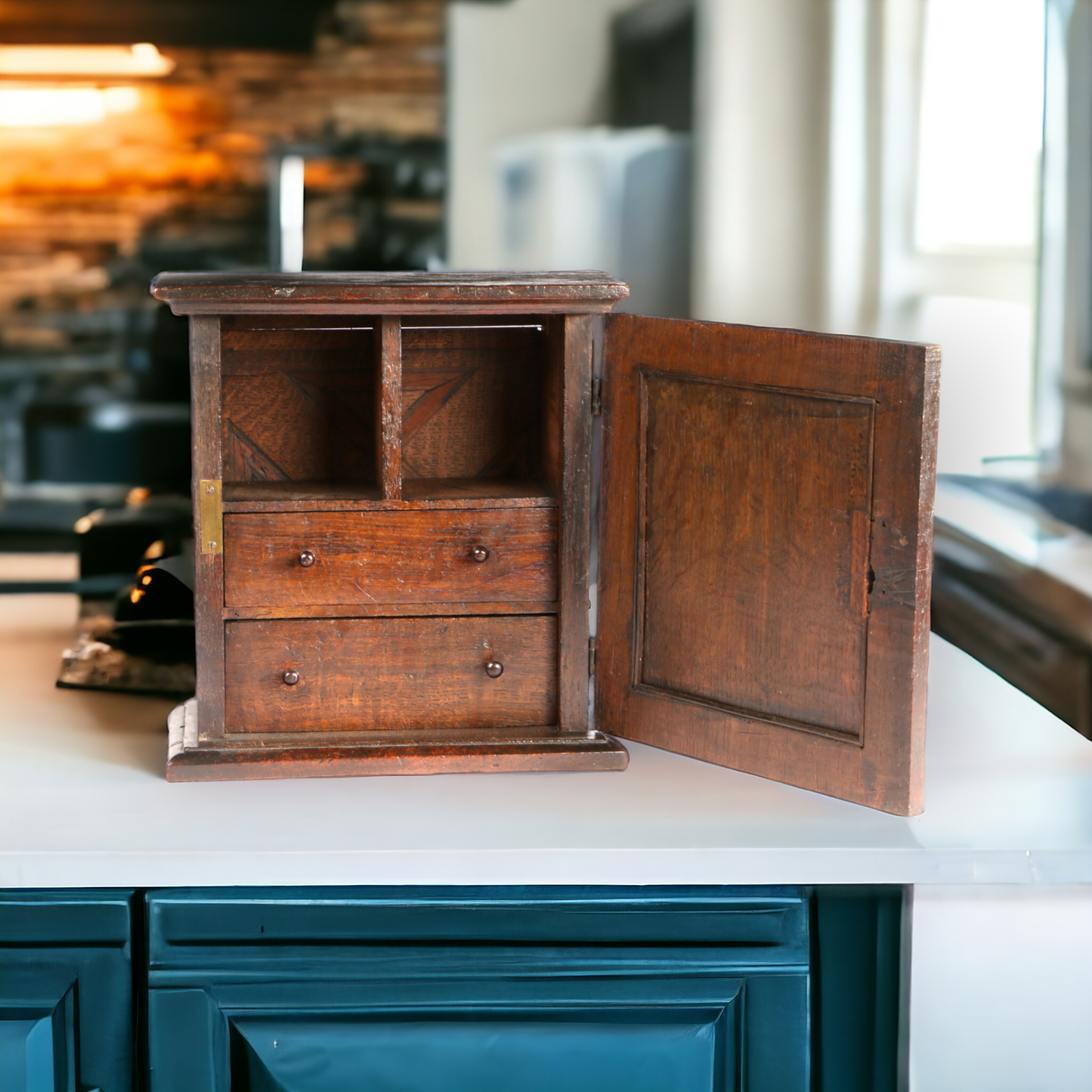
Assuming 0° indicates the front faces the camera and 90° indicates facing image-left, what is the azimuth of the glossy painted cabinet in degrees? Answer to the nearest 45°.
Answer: approximately 0°

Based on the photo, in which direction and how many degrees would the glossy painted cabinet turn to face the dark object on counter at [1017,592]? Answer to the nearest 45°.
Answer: approximately 135° to its left

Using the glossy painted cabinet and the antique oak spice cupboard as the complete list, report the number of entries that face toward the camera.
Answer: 2
